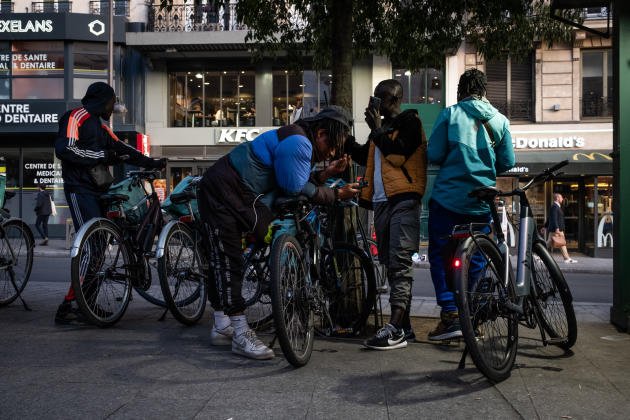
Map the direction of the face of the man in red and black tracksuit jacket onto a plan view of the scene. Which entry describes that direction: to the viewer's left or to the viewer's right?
to the viewer's right

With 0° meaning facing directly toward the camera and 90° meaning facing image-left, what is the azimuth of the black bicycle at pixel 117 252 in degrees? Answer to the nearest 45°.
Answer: approximately 225°

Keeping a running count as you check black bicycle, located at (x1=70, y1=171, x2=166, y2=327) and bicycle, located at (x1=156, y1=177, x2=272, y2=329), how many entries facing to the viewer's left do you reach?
0

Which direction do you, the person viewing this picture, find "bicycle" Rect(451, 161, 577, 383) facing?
facing away from the viewer and to the right of the viewer

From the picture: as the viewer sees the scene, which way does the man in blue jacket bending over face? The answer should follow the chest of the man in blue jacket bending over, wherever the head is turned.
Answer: to the viewer's right
